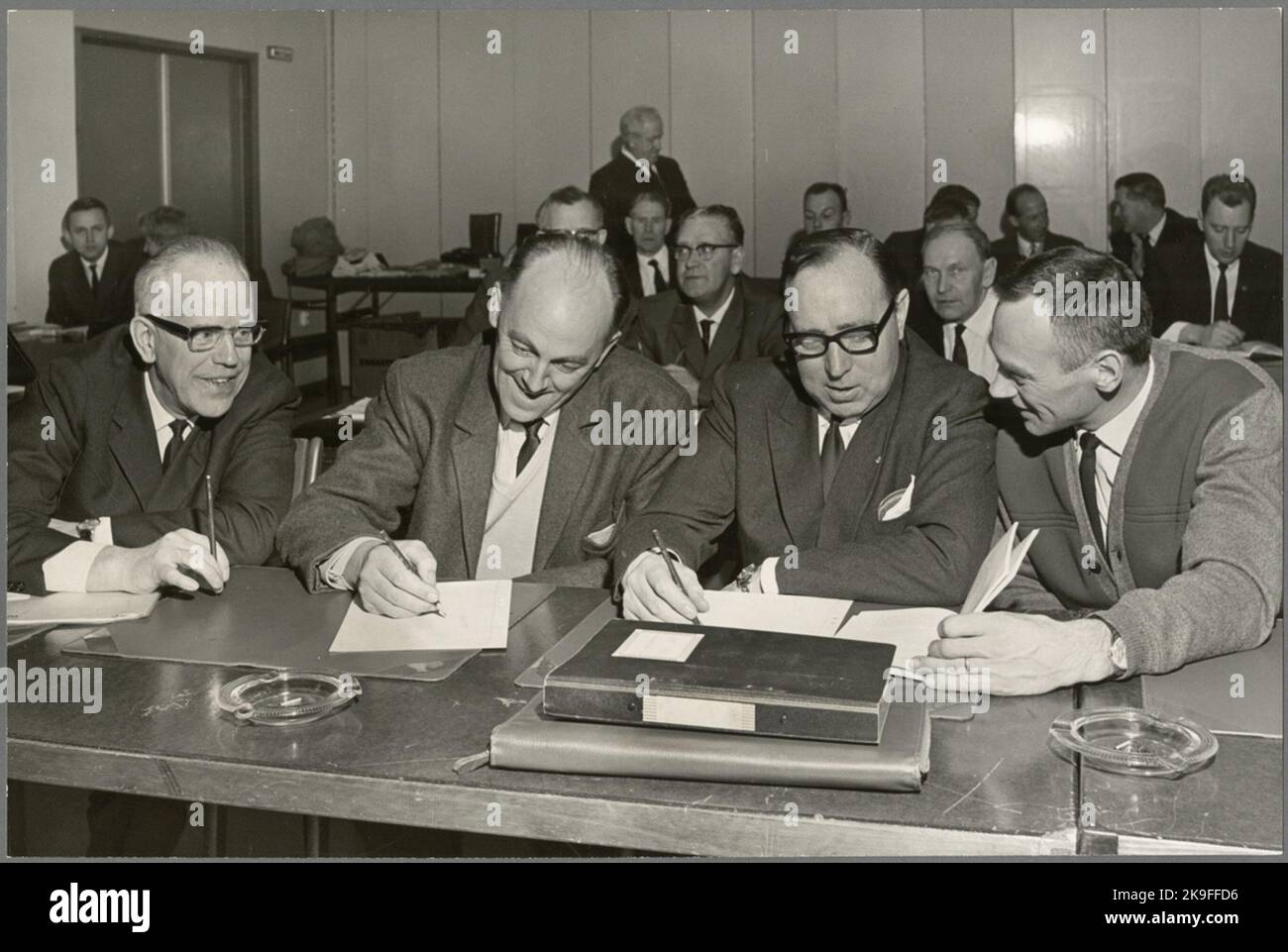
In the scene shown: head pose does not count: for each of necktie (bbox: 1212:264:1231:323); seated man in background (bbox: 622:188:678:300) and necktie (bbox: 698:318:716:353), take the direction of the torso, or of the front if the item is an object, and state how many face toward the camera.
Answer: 3

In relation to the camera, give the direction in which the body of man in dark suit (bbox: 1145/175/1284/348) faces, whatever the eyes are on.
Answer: toward the camera

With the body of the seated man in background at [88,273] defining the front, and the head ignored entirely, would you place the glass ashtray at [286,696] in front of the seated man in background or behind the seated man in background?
in front

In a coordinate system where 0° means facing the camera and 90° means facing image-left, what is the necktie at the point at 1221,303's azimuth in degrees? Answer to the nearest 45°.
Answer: approximately 0°

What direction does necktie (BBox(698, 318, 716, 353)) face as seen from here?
toward the camera

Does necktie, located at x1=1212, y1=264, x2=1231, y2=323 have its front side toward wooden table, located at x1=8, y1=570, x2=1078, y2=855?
yes

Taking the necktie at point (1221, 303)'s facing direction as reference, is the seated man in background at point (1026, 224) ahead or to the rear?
to the rear

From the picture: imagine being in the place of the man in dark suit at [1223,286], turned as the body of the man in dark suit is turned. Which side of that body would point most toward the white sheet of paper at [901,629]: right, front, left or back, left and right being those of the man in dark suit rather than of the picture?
front
